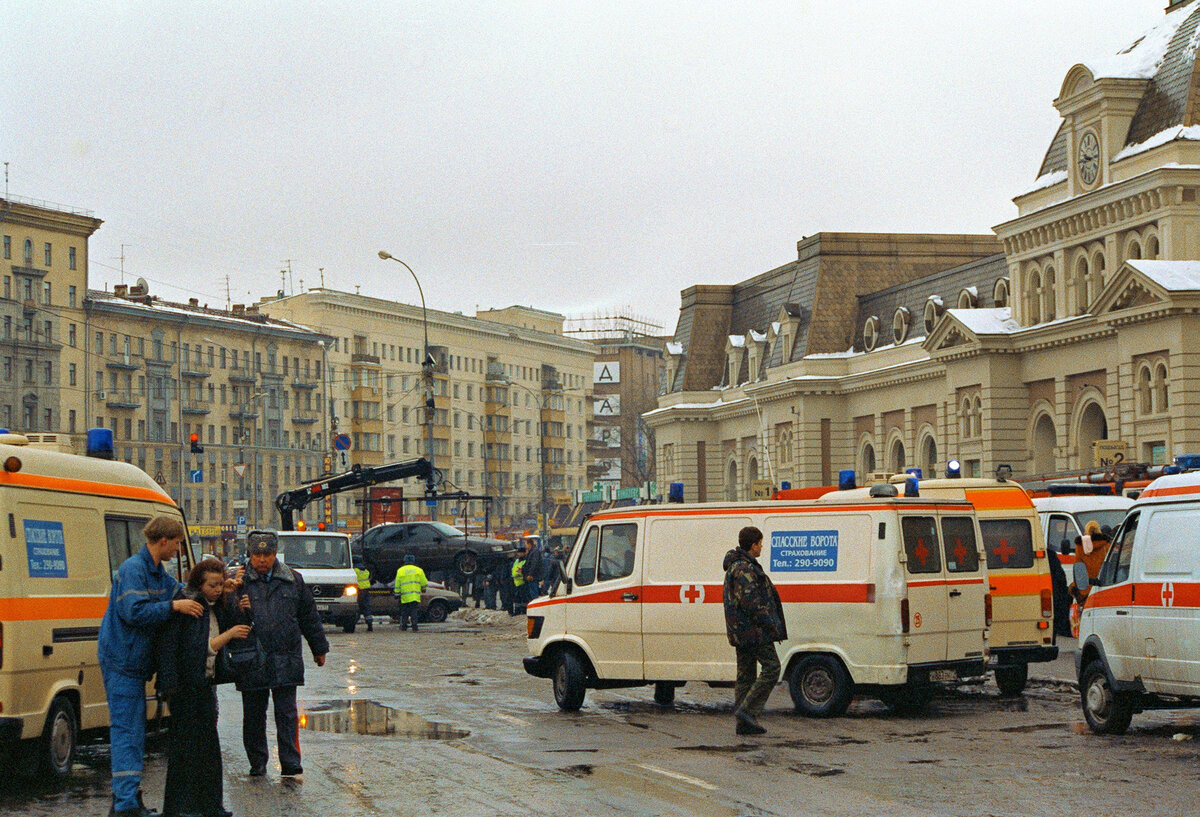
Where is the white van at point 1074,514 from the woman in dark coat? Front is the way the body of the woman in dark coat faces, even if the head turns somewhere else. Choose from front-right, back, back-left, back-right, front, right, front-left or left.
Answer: left

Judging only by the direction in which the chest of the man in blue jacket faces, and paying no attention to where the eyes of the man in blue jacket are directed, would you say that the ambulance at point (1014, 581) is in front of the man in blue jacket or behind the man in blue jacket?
in front

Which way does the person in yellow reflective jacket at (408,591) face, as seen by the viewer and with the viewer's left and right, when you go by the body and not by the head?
facing away from the viewer

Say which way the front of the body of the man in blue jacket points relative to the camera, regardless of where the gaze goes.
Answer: to the viewer's right

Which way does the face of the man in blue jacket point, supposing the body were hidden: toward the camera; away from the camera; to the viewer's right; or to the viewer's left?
to the viewer's right

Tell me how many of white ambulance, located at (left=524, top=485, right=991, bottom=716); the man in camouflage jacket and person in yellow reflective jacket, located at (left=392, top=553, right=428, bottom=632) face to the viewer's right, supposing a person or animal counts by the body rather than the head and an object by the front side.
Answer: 1

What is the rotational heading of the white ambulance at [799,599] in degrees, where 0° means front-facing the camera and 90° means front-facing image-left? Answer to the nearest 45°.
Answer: approximately 135°

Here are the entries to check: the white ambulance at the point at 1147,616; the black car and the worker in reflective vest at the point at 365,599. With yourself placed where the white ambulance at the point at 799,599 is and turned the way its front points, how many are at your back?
1

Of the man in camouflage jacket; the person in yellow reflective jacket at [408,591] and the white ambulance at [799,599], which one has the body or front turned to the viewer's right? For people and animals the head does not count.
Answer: the man in camouflage jacket

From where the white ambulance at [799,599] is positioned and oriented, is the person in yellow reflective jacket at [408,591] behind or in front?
in front

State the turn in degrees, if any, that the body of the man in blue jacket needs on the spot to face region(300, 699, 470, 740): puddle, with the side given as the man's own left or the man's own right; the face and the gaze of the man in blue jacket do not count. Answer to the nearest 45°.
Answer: approximately 90° to the man's own left

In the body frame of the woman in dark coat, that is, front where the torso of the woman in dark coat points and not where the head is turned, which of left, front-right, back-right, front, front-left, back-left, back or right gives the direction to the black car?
back-left

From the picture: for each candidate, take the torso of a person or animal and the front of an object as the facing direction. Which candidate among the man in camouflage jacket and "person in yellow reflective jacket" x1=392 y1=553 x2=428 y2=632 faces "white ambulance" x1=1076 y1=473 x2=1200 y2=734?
the man in camouflage jacket

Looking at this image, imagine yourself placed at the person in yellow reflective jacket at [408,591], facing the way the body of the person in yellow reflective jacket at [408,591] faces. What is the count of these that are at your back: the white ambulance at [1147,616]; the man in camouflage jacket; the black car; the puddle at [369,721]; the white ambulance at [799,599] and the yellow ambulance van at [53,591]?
5

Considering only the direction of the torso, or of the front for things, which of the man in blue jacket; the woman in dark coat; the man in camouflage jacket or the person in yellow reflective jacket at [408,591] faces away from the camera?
the person in yellow reflective jacket

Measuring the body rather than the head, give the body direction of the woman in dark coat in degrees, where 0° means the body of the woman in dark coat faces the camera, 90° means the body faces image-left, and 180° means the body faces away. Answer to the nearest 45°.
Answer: approximately 315°

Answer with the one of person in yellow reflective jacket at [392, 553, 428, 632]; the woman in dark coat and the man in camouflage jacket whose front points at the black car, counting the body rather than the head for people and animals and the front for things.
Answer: the person in yellow reflective jacket
